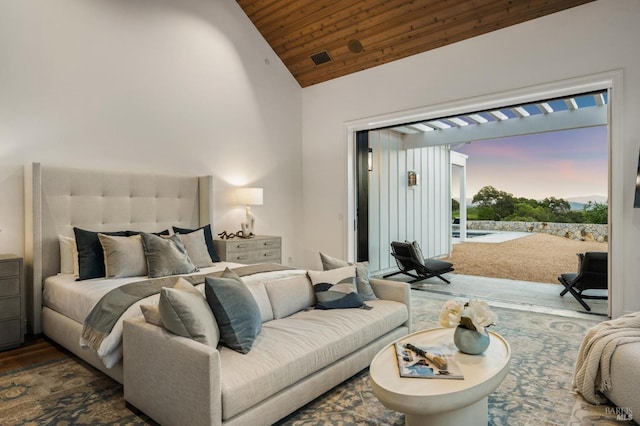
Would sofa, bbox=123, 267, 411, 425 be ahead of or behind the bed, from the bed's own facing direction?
ahead

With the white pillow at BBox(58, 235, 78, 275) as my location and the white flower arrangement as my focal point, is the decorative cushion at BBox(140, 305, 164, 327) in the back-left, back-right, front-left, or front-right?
front-right

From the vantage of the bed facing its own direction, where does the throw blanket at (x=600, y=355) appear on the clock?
The throw blanket is roughly at 12 o'clock from the bed.

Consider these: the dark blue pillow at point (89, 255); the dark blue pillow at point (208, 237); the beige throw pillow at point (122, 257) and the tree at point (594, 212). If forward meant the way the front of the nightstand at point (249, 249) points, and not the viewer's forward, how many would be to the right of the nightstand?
3

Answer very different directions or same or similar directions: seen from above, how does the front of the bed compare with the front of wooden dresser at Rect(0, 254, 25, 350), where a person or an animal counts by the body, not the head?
same or similar directions

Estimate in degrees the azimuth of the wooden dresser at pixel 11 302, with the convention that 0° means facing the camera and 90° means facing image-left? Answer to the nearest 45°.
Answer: approximately 315°

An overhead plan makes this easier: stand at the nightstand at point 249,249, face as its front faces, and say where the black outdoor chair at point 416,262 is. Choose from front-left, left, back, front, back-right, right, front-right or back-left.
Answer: front-left

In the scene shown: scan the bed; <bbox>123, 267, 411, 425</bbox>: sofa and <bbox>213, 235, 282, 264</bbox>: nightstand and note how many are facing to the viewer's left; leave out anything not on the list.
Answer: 0

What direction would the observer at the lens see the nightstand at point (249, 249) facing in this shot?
facing the viewer and to the right of the viewer

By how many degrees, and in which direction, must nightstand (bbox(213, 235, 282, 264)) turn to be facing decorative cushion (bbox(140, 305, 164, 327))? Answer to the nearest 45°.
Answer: approximately 45° to its right

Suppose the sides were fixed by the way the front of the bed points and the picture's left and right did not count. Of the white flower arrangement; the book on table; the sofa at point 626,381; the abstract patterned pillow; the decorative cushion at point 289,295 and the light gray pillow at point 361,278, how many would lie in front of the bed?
6

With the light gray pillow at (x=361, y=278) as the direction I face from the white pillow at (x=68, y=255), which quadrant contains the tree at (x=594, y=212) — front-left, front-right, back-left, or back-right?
front-left

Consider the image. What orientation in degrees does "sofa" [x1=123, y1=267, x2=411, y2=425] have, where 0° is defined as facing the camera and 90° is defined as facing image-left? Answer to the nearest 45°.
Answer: approximately 315°

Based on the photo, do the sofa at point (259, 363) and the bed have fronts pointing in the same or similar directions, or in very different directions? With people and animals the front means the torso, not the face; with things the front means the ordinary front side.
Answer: same or similar directions

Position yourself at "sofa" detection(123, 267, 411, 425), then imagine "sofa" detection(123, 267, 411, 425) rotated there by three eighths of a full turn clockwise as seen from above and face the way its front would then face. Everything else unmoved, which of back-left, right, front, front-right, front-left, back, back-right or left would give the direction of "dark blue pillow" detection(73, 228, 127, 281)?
front-right
